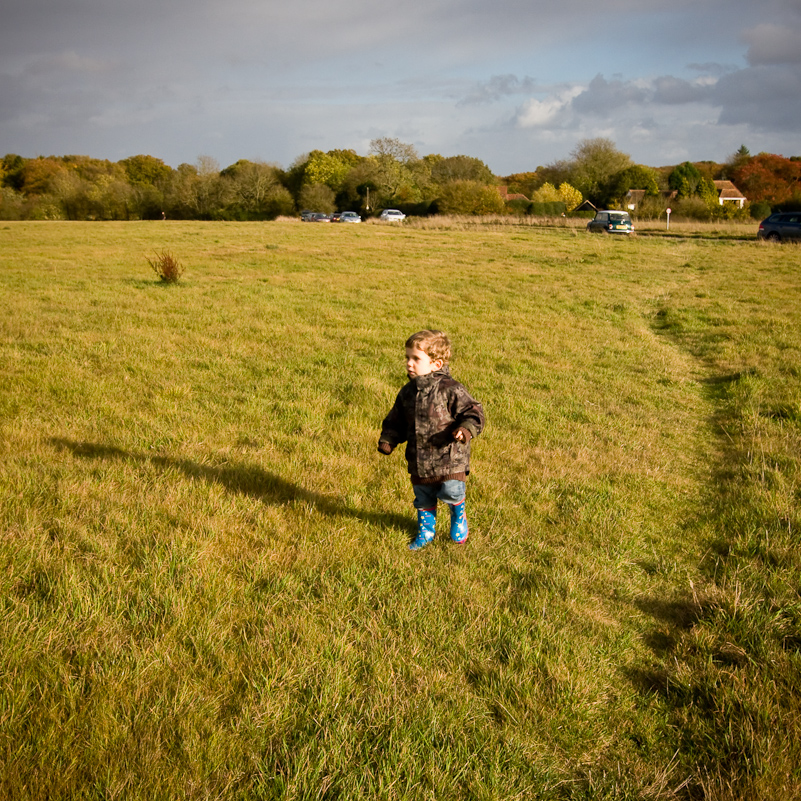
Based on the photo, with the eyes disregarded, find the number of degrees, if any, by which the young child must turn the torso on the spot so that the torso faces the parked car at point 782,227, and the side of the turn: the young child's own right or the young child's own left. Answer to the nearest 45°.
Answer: approximately 180°

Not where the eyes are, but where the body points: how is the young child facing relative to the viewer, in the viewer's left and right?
facing the viewer and to the left of the viewer

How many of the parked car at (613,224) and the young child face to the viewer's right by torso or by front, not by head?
0
